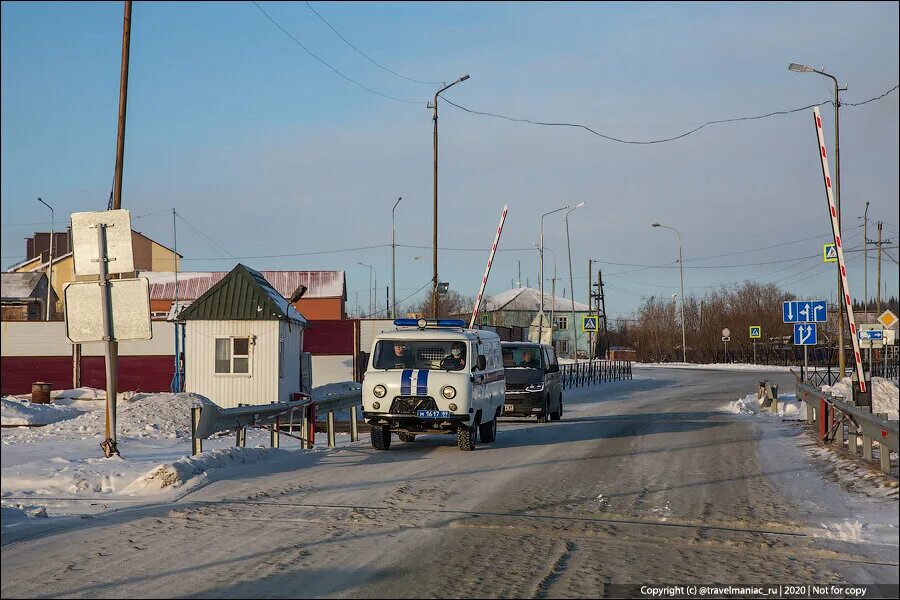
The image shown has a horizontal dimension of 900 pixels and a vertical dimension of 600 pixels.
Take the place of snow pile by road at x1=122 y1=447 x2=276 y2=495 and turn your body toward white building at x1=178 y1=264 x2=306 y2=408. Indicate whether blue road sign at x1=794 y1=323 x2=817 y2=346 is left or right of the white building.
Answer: right

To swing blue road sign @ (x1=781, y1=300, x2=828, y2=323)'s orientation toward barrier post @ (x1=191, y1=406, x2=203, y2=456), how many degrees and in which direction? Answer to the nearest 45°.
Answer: approximately 45° to its right

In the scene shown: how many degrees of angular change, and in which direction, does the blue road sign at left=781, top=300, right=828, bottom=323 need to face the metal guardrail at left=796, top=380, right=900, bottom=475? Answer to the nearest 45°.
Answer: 0° — it already faces it

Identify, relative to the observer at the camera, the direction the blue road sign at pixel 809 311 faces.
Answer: facing the viewer

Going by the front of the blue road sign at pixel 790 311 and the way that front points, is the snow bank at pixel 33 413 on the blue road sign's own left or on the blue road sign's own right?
on the blue road sign's own right

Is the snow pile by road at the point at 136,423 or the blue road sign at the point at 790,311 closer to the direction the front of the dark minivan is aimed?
the snow pile by road

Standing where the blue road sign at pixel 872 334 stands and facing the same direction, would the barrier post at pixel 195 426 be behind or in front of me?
in front

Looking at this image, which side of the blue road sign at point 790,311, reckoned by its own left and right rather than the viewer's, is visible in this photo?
front

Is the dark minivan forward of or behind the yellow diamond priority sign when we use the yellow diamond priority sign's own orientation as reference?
forward

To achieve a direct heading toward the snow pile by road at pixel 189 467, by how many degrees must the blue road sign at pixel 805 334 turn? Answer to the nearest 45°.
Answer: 0° — it already faces it
